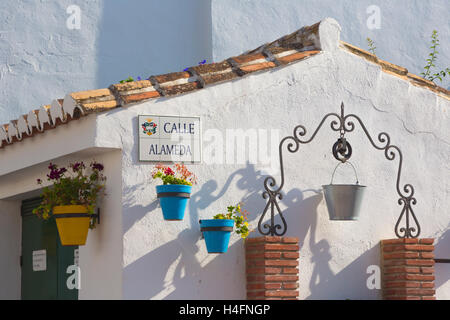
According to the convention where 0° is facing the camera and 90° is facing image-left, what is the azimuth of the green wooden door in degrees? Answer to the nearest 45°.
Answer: approximately 0°

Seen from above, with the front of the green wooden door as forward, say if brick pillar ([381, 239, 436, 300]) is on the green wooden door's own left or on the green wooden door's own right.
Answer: on the green wooden door's own left

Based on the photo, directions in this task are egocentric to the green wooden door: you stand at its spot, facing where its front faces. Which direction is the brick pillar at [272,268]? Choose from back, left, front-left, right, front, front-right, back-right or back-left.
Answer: front-left

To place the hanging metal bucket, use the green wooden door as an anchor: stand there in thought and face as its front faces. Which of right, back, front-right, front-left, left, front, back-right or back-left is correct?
front-left

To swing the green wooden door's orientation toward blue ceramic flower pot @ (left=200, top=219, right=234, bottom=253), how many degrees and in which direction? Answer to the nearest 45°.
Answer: approximately 45° to its left

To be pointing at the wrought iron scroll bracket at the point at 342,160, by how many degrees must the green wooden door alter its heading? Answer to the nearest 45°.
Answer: approximately 45° to its left

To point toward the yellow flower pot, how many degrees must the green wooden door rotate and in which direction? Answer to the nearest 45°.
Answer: approximately 90° to its left
